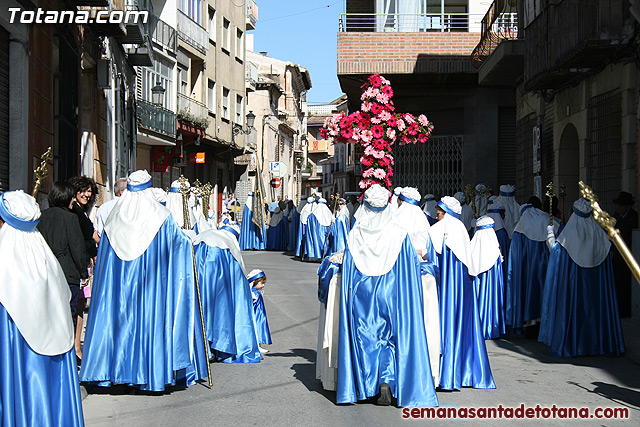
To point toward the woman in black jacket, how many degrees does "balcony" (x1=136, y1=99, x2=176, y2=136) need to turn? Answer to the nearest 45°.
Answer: approximately 45° to its right

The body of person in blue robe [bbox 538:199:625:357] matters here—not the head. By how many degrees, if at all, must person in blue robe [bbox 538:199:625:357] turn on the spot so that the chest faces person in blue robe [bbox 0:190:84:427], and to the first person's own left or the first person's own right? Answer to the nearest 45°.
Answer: approximately 135° to the first person's own left

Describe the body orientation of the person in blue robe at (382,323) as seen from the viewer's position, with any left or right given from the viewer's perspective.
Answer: facing away from the viewer

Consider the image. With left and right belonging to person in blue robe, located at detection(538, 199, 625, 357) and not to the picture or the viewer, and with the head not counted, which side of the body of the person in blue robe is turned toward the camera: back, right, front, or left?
back

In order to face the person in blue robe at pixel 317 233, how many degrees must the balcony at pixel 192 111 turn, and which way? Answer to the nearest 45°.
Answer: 0° — it already faces them

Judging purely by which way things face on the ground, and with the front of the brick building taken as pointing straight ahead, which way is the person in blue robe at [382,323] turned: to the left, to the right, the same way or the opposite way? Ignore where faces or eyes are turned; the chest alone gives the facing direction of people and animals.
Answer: the opposite way

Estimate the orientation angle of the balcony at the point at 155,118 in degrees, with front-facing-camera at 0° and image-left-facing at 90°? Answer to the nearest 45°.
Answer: approximately 315°
